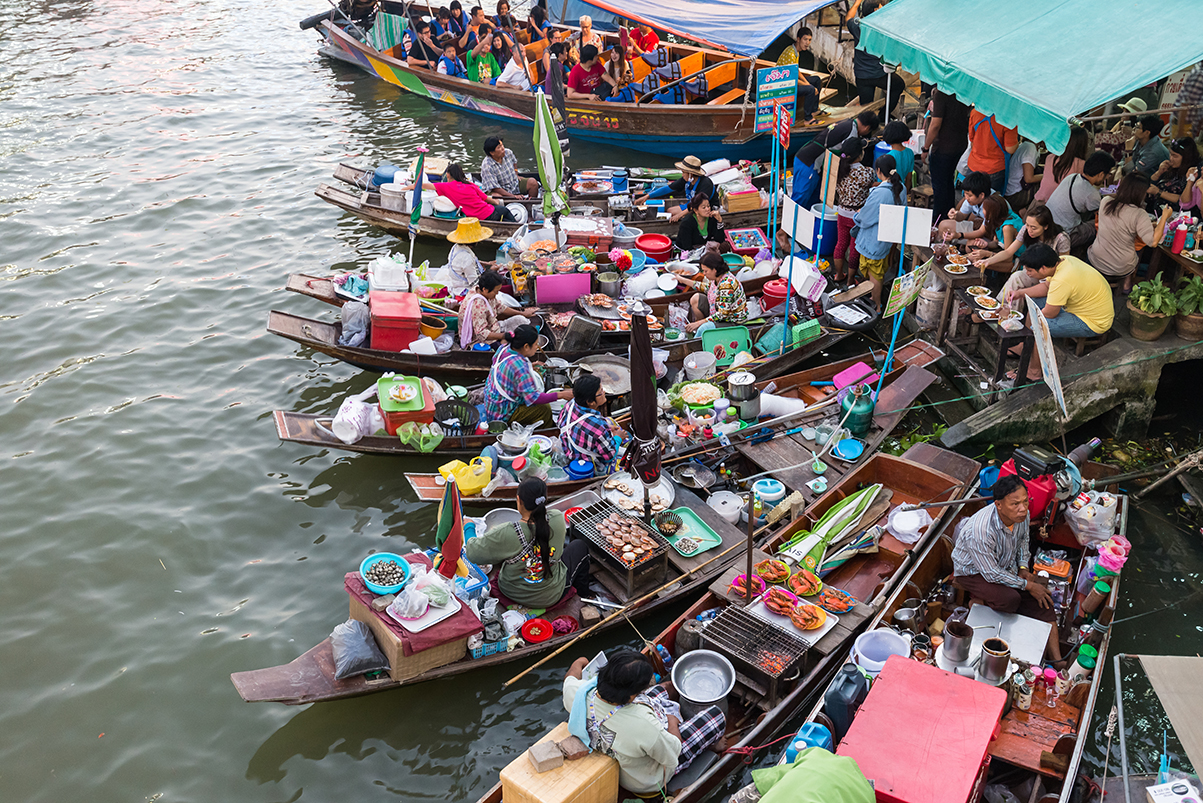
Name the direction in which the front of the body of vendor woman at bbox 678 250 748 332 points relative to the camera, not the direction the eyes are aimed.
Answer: to the viewer's left

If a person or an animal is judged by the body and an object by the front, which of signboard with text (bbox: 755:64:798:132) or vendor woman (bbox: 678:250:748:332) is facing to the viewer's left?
the vendor woman

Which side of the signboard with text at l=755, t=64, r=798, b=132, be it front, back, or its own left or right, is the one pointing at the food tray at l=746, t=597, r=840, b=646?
front

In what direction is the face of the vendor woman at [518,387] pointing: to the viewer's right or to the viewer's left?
to the viewer's right

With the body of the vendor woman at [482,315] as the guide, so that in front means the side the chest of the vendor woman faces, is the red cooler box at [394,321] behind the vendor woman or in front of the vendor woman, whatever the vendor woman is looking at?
behind

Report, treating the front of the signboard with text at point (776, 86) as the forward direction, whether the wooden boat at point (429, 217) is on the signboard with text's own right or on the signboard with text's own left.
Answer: on the signboard with text's own right

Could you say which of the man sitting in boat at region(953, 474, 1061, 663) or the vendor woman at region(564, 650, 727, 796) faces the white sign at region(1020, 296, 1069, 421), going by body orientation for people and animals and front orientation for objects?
the vendor woman

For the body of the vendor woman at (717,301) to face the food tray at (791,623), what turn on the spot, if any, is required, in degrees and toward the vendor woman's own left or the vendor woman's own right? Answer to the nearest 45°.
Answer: approximately 90° to the vendor woman's own left

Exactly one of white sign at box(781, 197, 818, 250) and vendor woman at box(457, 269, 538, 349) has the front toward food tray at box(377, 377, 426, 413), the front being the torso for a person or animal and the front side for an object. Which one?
the white sign

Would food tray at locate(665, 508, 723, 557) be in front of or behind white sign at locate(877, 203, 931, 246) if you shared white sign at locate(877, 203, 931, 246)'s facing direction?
in front

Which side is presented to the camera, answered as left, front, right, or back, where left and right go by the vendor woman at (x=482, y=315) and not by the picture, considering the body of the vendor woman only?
right

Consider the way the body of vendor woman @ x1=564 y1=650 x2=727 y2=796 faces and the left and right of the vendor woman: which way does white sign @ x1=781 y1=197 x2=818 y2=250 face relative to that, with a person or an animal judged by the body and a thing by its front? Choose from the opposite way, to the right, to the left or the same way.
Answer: the opposite way

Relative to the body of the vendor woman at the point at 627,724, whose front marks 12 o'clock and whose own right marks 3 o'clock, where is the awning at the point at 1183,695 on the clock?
The awning is roughly at 2 o'clock from the vendor woman.
